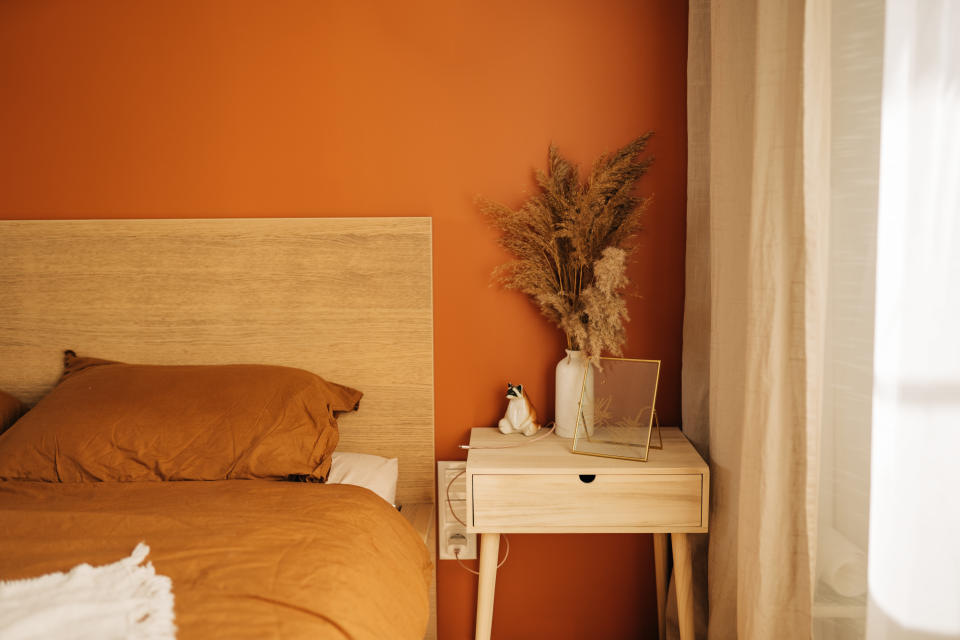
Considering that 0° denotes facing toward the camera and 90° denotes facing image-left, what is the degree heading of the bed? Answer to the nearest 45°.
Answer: approximately 0°

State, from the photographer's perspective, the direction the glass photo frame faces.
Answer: facing the viewer and to the left of the viewer

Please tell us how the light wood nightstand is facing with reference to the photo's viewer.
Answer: facing the viewer

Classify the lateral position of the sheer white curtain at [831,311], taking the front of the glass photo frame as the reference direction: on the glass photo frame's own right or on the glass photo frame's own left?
on the glass photo frame's own left

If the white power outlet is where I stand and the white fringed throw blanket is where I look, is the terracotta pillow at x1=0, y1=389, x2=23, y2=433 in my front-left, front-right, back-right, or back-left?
front-right

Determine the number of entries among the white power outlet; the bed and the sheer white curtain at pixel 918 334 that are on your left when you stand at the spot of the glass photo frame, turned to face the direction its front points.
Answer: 1

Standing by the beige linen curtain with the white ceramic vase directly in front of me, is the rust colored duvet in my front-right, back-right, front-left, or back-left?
front-left

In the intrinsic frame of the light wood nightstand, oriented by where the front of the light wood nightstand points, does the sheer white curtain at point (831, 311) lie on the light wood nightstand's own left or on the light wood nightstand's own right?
on the light wood nightstand's own left

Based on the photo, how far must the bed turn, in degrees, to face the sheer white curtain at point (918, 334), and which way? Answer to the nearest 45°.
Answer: approximately 45° to its left

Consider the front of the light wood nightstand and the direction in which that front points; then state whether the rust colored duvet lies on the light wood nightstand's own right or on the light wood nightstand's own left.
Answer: on the light wood nightstand's own right

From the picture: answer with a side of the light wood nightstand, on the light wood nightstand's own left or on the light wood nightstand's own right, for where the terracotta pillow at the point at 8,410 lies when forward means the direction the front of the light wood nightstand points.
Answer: on the light wood nightstand's own right

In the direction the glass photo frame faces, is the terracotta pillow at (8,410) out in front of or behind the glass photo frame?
in front

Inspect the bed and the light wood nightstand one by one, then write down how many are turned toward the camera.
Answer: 2
